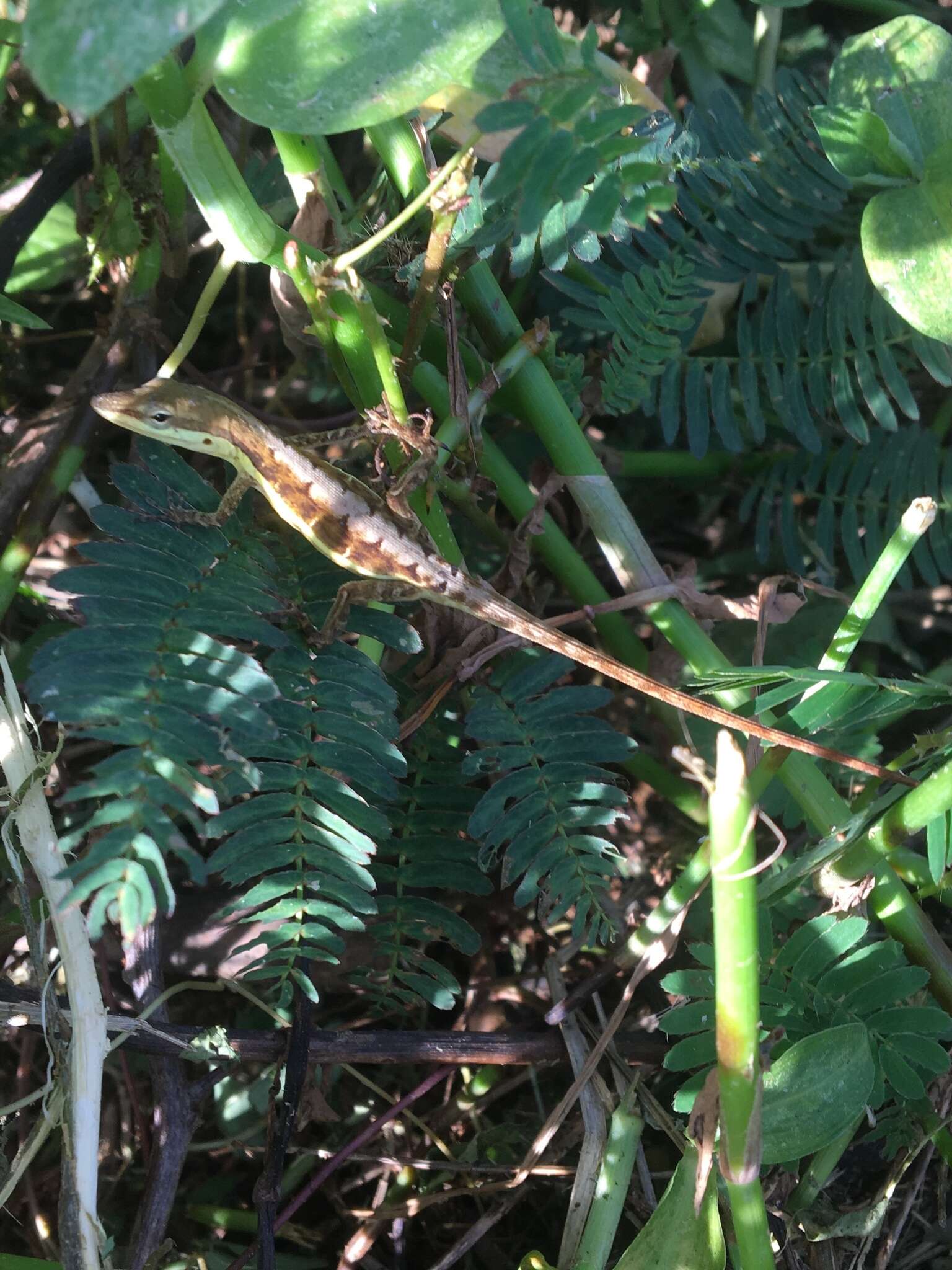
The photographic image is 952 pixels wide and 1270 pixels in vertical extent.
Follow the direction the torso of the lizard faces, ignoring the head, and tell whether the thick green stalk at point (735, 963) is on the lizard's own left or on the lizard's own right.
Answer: on the lizard's own left

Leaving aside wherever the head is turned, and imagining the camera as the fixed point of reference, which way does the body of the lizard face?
to the viewer's left

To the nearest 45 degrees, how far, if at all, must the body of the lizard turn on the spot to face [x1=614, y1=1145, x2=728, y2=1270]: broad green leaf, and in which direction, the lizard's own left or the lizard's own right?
approximately 90° to the lizard's own left
